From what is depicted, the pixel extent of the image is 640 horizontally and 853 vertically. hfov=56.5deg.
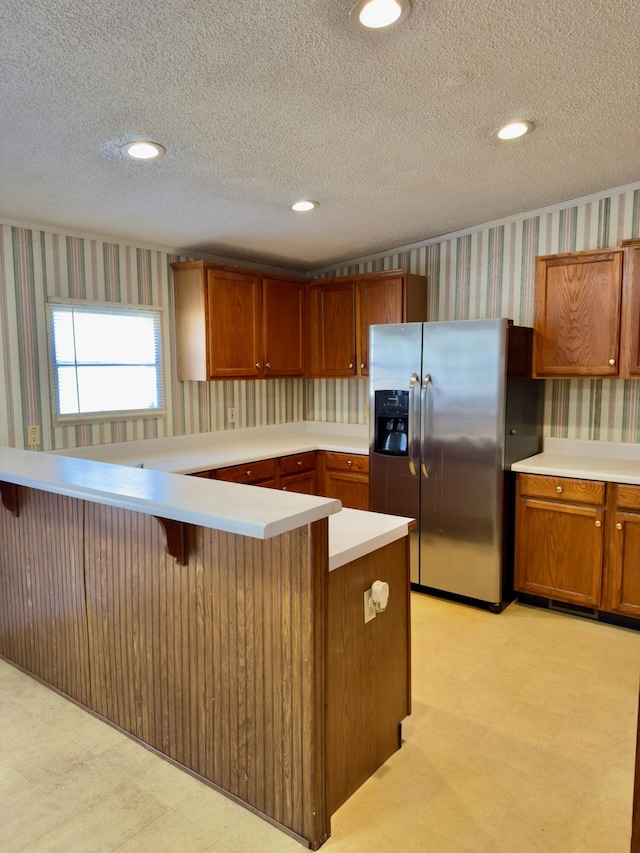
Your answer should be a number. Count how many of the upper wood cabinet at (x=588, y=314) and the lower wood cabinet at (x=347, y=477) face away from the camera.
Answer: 0

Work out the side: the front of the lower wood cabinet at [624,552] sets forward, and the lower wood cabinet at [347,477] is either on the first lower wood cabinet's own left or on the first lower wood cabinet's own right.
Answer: on the first lower wood cabinet's own right

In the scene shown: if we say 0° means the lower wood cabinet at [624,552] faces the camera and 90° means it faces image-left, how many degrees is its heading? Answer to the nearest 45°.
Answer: approximately 45°

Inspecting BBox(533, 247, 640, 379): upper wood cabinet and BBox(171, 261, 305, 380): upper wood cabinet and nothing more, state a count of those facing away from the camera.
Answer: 0

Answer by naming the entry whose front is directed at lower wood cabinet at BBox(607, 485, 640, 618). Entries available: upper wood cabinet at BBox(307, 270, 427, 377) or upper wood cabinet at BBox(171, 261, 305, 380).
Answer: upper wood cabinet at BBox(171, 261, 305, 380)

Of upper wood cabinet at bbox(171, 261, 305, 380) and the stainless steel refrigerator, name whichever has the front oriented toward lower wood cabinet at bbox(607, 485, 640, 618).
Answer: the upper wood cabinet

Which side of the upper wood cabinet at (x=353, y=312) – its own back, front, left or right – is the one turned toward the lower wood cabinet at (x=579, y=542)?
left

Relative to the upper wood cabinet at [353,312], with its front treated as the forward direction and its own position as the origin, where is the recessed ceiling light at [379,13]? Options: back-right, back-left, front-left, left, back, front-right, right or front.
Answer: front-left

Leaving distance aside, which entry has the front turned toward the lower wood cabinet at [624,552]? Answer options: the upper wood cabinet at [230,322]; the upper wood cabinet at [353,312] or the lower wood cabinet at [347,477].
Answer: the upper wood cabinet at [230,322]

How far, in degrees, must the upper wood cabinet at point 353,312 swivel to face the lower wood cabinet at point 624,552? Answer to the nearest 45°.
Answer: approximately 90° to its left

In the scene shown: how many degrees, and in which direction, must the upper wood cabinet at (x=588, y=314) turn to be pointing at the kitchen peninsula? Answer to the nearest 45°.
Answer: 0° — it already faces it

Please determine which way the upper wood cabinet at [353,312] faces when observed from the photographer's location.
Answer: facing the viewer and to the left of the viewer

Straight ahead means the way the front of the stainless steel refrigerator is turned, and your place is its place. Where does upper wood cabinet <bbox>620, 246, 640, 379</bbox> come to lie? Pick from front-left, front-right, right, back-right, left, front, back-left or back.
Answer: back-left

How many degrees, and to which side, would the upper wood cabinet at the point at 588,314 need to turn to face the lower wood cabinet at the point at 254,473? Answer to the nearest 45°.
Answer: approximately 45° to its right
